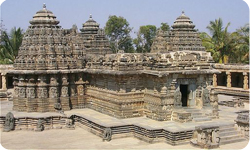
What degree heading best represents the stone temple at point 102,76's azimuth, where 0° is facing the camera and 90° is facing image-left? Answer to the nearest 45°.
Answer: approximately 315°

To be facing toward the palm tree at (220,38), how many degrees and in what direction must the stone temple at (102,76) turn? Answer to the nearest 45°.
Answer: approximately 90° to its left

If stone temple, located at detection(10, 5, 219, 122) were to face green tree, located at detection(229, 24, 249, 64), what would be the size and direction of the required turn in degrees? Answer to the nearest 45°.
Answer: approximately 90° to its left

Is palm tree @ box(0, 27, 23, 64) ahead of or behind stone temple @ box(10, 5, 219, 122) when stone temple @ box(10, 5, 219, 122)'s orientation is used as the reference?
behind

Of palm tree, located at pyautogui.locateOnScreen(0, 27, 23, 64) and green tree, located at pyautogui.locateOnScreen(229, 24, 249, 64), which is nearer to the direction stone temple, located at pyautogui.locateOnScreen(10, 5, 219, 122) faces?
the green tree
